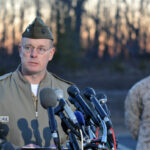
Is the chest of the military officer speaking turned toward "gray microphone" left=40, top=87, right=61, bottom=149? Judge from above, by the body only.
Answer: yes

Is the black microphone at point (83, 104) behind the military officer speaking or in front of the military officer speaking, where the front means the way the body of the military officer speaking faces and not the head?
in front

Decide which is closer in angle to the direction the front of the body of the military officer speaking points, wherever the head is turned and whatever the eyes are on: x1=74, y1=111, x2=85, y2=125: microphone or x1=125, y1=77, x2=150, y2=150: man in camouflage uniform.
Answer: the microphone

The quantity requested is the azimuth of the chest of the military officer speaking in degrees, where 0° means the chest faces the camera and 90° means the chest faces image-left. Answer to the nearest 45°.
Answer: approximately 0°

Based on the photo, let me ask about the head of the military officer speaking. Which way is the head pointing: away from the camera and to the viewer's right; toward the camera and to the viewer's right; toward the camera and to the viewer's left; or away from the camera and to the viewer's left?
toward the camera and to the viewer's left

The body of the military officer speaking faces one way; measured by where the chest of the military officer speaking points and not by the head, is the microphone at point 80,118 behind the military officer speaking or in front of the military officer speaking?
in front

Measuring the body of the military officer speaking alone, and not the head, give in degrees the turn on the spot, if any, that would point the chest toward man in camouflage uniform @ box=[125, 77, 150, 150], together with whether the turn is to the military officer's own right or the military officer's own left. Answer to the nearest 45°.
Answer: approximately 135° to the military officer's own left

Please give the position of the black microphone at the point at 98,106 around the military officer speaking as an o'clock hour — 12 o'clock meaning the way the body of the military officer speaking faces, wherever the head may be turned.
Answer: The black microphone is roughly at 11 o'clock from the military officer speaking.

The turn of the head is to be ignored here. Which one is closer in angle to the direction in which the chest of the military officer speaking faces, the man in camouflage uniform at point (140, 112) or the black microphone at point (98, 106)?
the black microphone
